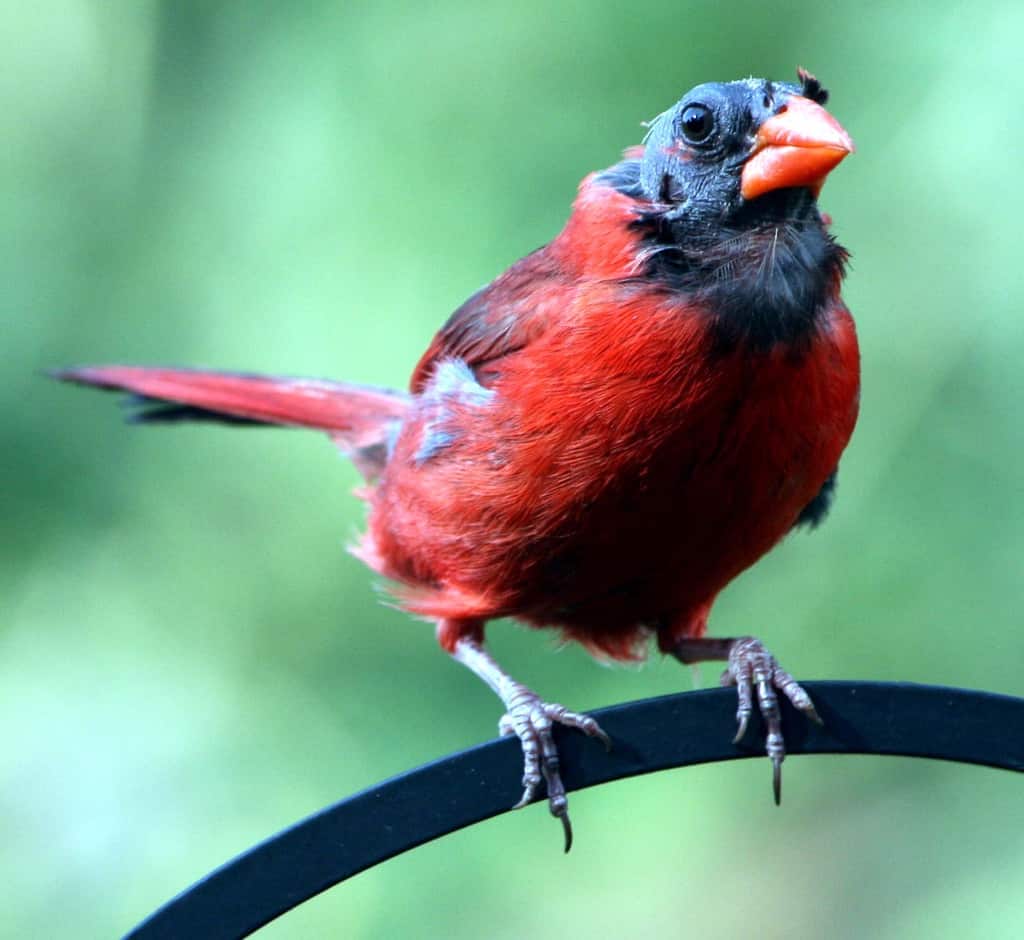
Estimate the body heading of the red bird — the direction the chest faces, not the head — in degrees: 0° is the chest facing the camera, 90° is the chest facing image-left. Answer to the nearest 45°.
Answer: approximately 315°
